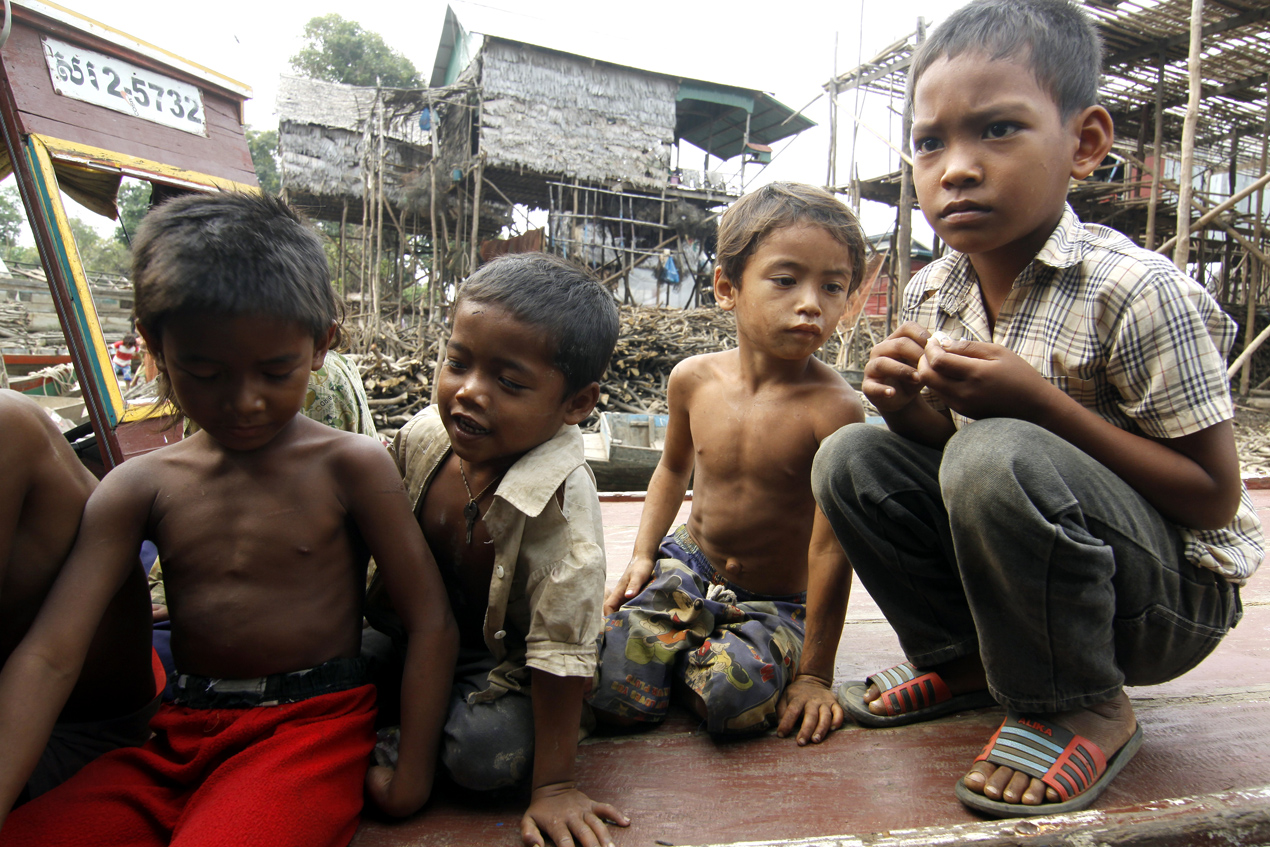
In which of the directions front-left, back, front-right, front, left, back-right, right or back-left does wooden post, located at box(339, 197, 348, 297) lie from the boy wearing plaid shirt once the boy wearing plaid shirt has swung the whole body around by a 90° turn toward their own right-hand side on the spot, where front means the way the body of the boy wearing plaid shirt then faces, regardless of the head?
front

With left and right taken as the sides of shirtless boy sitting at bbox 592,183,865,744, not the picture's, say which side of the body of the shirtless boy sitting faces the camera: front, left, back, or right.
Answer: front

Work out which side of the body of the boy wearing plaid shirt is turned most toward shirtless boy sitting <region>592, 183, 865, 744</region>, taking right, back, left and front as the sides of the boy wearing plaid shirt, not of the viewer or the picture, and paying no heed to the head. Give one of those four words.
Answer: right

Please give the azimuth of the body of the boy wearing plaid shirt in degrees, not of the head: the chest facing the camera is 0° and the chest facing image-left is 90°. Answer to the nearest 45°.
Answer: approximately 45°

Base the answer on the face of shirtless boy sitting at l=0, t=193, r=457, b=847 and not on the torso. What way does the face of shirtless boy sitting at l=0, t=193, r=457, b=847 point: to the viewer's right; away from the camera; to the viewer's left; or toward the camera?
toward the camera

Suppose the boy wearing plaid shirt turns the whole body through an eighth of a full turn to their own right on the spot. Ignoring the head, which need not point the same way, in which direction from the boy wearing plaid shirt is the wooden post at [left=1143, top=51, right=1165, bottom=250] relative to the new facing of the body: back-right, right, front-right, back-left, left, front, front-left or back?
right

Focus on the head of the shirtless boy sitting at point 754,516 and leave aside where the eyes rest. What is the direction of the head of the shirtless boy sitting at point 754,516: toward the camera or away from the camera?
toward the camera

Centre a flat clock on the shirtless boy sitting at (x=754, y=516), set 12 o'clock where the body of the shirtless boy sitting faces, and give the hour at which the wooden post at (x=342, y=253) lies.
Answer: The wooden post is roughly at 5 o'clock from the shirtless boy sitting.

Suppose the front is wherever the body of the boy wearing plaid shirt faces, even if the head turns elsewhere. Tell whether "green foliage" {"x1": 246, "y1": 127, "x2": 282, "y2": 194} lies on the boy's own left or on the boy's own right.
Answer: on the boy's own right

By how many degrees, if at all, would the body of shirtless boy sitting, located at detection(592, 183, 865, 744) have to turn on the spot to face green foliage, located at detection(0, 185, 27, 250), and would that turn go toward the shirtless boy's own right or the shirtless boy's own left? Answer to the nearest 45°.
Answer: approximately 135° to the shirtless boy's own right

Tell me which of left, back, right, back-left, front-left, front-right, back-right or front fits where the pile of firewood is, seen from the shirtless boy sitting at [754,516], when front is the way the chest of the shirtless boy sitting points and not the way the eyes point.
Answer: back

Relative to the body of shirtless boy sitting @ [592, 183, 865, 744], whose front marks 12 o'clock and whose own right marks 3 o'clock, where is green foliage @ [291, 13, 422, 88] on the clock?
The green foliage is roughly at 5 o'clock from the shirtless boy sitting.

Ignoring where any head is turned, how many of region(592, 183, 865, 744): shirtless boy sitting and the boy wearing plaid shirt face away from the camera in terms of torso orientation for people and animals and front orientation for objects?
0
